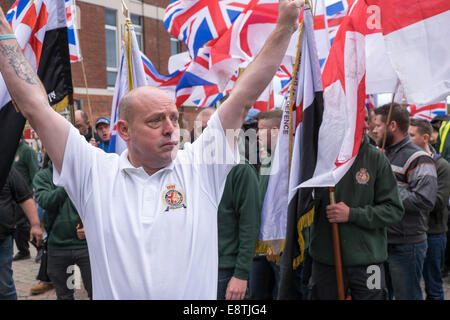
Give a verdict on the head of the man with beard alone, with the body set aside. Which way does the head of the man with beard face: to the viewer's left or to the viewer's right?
to the viewer's left

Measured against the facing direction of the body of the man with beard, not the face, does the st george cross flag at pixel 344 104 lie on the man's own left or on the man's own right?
on the man's own left

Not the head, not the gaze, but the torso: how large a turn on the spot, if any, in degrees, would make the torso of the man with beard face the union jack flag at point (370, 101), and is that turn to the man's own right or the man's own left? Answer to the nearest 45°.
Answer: approximately 90° to the man's own right

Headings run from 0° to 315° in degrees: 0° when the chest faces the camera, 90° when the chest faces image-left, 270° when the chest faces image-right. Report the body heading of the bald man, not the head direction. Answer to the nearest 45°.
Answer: approximately 0°

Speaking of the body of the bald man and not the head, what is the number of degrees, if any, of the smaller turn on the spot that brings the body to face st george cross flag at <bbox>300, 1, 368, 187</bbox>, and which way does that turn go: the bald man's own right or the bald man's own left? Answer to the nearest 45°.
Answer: approximately 135° to the bald man's own left

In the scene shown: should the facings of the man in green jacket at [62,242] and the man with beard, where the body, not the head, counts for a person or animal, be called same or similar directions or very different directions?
very different directions

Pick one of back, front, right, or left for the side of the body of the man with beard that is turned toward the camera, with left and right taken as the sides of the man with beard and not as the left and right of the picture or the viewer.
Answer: left

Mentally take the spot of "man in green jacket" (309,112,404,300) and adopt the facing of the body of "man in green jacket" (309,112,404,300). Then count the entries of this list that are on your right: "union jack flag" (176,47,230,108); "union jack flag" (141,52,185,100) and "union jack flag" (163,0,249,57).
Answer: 3

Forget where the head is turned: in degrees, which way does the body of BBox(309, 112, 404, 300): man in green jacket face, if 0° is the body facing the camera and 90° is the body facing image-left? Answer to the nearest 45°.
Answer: approximately 45°

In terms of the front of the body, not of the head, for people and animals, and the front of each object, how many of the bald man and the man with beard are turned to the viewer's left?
1
